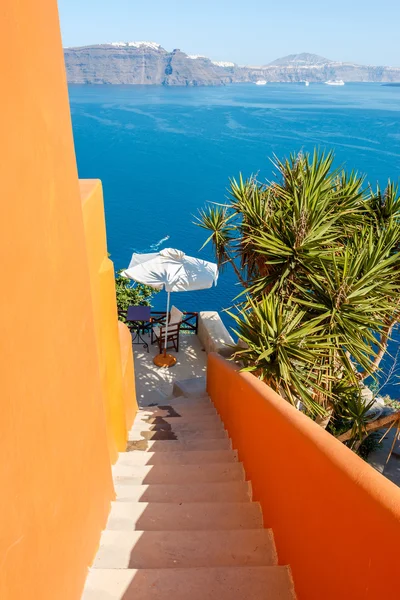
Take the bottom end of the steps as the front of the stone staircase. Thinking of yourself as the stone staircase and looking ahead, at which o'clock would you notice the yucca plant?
The yucca plant is roughly at 1 o'clock from the stone staircase.

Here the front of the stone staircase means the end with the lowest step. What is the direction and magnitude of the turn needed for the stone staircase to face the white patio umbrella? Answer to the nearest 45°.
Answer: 0° — it already faces it

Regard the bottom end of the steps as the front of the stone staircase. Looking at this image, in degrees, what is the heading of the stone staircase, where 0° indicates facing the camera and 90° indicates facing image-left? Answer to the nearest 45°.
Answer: approximately 180°
